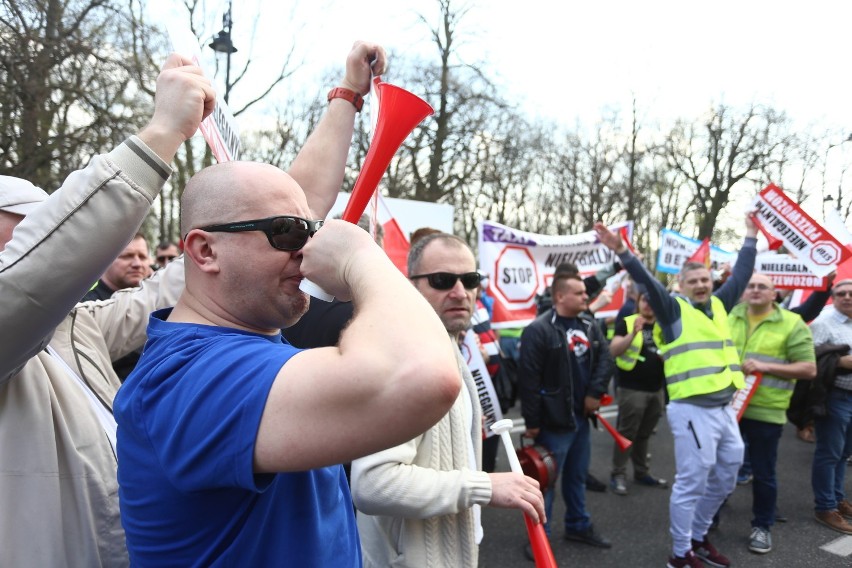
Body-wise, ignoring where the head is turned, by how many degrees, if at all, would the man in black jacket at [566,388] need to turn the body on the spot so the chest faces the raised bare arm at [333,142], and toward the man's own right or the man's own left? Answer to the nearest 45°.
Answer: approximately 45° to the man's own right

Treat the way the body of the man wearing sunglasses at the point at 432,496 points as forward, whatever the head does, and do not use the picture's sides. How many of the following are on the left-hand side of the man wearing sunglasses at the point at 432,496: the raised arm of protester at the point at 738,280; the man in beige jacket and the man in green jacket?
2

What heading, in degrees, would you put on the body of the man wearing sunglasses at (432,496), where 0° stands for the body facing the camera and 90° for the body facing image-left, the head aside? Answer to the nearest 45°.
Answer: approximately 315°

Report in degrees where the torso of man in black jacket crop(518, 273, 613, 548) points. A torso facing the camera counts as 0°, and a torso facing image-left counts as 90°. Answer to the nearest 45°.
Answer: approximately 315°

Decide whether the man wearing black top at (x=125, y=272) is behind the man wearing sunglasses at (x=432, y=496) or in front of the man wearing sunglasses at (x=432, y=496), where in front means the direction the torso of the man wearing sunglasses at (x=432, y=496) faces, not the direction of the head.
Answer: behind

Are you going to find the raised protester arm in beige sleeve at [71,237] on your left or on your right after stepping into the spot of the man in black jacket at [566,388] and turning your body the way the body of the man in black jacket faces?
on your right

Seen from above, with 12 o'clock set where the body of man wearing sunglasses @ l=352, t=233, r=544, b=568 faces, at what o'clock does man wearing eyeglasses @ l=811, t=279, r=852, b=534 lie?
man wearing eyeglasses @ l=811, t=279, r=852, b=534 is roughly at 9 o'clock from man wearing sunglasses @ l=352, t=233, r=544, b=568.
